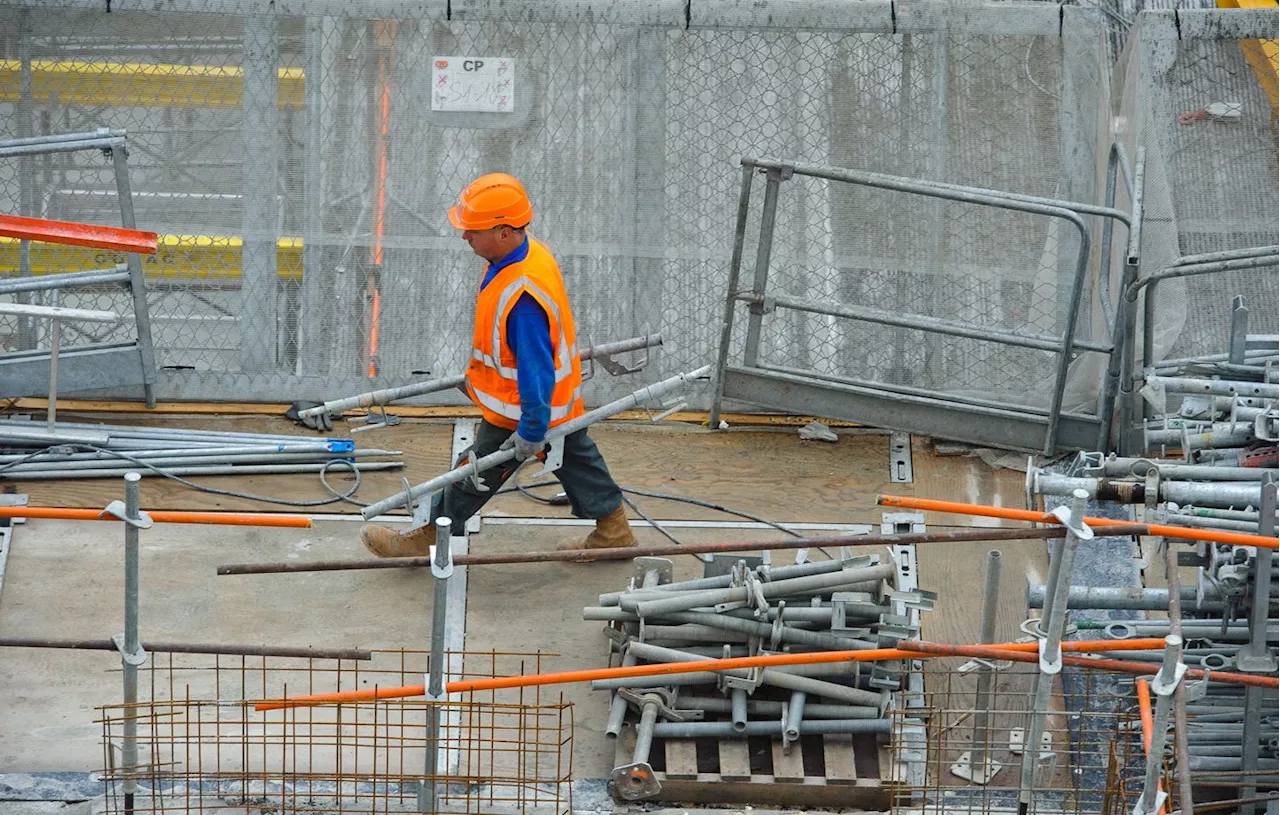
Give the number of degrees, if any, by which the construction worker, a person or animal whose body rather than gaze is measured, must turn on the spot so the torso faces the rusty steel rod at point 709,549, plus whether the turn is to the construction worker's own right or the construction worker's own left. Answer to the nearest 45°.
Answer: approximately 135° to the construction worker's own left

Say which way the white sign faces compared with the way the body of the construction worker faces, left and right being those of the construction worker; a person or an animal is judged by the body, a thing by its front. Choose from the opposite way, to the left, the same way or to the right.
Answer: to the left

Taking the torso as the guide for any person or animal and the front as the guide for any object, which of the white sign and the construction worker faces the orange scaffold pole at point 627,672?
the white sign

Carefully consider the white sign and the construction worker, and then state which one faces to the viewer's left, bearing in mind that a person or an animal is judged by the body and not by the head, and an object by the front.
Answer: the construction worker

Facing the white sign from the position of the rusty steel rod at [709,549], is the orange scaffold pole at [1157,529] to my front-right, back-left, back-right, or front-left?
back-right

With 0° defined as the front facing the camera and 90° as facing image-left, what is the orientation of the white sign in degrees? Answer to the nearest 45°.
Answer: approximately 0°

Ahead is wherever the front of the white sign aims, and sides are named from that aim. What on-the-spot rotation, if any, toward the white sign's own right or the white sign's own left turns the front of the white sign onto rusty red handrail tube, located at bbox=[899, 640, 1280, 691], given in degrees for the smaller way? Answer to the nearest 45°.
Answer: approximately 45° to the white sign's own left

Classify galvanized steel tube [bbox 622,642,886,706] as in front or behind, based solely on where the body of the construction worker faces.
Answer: behind

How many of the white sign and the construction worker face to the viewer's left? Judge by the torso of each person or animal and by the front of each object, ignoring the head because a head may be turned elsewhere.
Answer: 1

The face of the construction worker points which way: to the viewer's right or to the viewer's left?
to the viewer's left

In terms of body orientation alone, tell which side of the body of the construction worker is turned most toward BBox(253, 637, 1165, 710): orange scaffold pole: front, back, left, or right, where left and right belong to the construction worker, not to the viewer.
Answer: left

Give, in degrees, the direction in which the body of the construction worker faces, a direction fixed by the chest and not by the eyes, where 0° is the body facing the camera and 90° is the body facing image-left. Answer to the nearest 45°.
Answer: approximately 90°

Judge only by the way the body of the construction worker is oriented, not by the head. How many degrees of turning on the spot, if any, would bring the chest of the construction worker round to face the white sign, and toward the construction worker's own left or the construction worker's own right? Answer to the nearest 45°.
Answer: approximately 90° to the construction worker's own right
